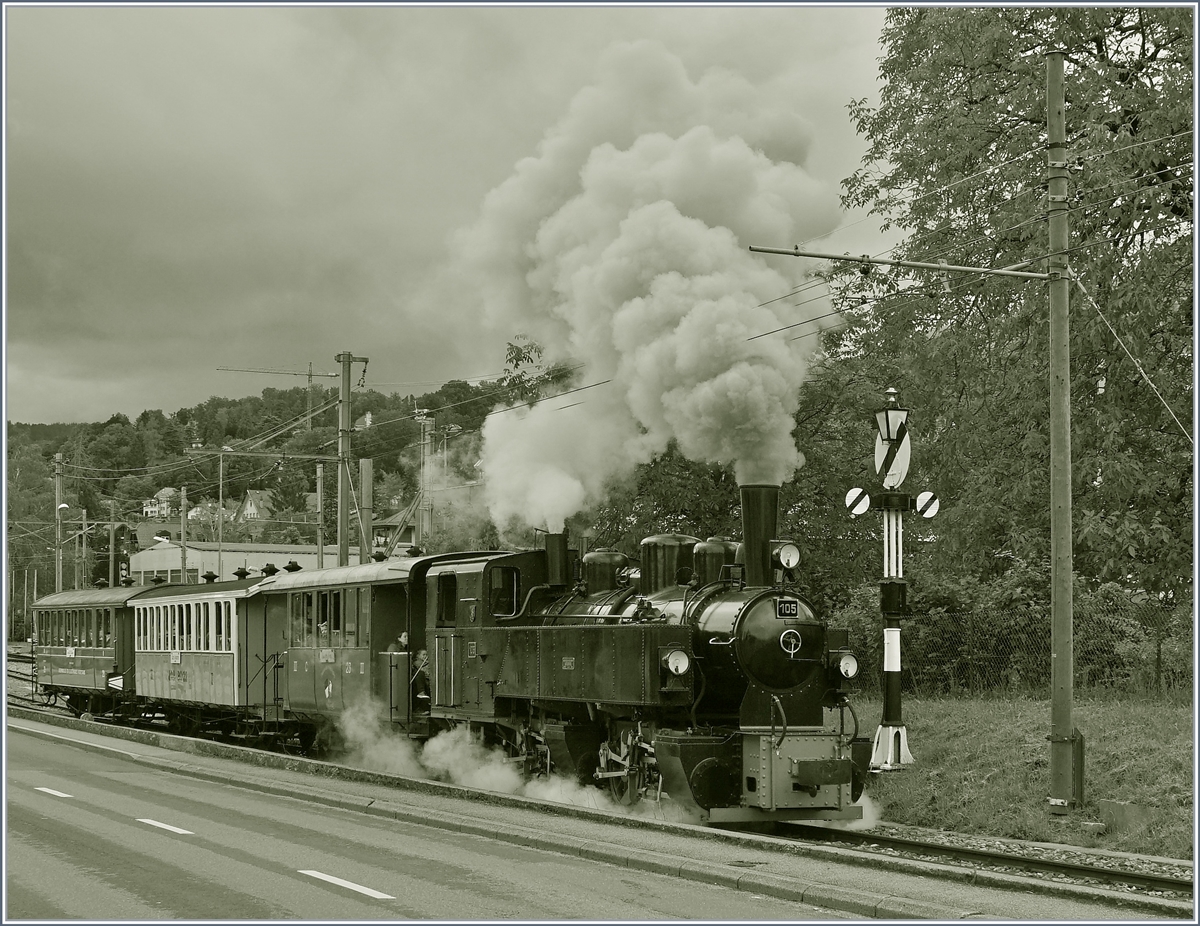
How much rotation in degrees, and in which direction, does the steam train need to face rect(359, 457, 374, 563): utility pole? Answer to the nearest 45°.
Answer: approximately 135° to its left

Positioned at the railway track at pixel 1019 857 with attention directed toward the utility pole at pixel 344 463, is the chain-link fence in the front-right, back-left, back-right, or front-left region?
front-right

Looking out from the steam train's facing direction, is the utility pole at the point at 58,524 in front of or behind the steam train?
behind

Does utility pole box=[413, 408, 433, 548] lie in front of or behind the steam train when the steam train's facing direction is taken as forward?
behind

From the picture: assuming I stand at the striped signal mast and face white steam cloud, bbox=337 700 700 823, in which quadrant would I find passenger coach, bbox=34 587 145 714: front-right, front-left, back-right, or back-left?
front-right

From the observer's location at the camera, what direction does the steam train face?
facing the viewer and to the right of the viewer

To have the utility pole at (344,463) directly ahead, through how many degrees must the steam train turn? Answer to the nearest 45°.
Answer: approximately 135° to its left

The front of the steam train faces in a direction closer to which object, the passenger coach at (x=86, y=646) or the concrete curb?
the concrete curb
